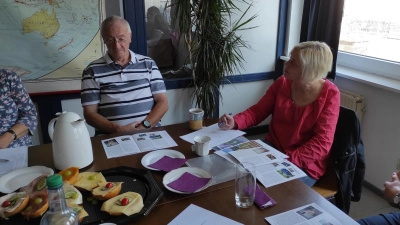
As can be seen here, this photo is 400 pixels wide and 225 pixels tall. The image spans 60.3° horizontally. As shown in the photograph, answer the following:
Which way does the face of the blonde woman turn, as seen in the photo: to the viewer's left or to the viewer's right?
to the viewer's left

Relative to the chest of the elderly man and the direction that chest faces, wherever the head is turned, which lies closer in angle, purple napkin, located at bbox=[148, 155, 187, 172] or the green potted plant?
the purple napkin

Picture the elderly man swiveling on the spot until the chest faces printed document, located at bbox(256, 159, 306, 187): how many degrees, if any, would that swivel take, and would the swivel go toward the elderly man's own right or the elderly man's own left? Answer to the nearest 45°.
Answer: approximately 45° to the elderly man's own left

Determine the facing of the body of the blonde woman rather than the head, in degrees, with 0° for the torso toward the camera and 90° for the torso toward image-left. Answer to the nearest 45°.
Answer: approximately 45°

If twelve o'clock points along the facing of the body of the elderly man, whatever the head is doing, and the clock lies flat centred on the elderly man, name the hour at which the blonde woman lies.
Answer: The blonde woman is roughly at 10 o'clock from the elderly man.

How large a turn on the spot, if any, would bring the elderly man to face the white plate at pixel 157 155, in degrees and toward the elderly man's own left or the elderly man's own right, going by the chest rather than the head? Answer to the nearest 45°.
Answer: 0° — they already face it

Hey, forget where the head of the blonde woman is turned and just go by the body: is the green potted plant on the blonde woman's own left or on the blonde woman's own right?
on the blonde woman's own right

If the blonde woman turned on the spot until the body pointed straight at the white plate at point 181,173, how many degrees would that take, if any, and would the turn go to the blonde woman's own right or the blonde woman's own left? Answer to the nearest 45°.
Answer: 0° — they already face it

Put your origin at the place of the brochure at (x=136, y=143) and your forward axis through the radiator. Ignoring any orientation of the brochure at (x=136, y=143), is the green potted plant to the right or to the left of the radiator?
left

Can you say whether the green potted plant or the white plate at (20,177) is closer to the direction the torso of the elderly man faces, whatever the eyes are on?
the white plate

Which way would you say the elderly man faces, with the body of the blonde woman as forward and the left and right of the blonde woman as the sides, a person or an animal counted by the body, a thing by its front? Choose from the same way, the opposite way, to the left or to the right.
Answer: to the left
